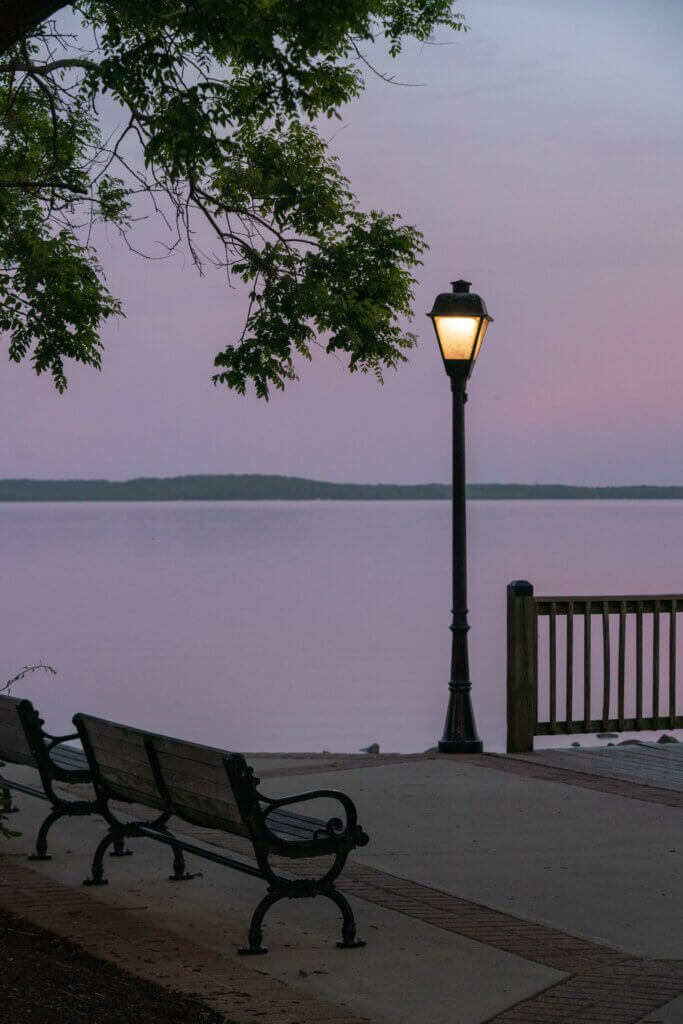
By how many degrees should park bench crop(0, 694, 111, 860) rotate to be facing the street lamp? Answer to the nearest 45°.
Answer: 0° — it already faces it

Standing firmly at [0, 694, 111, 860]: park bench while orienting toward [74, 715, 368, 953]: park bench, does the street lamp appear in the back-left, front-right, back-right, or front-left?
back-left

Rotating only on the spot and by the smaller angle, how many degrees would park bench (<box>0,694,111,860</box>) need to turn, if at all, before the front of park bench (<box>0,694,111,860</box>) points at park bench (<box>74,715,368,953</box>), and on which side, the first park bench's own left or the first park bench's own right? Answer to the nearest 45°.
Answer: approximately 90° to the first park bench's own right

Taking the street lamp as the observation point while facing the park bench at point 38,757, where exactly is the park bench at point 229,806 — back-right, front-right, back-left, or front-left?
front-left

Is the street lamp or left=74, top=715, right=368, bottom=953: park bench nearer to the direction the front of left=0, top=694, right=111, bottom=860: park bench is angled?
the street lamp

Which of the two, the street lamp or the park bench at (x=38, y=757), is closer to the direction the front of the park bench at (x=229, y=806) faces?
the street lamp

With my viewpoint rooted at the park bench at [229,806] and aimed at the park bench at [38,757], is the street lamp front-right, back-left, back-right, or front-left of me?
front-right

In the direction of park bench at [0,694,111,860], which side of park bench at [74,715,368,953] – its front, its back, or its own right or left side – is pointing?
left

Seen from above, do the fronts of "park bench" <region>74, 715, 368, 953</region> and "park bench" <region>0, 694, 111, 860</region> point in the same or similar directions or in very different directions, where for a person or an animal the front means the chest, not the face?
same or similar directions

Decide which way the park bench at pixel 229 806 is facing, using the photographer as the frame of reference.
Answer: facing away from the viewer and to the right of the viewer

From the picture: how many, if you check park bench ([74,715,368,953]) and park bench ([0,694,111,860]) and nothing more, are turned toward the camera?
0

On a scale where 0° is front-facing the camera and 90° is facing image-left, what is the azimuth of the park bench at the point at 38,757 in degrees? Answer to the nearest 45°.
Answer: approximately 225°
